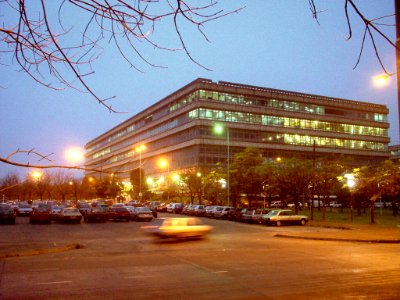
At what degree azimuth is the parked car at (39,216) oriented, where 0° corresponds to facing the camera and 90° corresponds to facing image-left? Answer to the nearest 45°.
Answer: approximately 45°

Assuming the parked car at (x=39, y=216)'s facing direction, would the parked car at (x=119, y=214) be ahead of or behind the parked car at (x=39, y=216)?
behind

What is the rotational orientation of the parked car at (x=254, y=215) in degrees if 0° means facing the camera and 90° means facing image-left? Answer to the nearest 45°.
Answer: approximately 45°

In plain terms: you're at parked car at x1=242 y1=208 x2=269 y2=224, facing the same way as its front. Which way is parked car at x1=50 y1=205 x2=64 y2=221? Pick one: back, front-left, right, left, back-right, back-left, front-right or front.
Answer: front-right

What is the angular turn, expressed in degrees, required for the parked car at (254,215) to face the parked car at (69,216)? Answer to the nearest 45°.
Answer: approximately 45° to its right

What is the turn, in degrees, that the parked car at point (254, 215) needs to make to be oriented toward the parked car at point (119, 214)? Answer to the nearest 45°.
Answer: approximately 45° to its right

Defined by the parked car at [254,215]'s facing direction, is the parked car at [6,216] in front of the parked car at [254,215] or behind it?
in front

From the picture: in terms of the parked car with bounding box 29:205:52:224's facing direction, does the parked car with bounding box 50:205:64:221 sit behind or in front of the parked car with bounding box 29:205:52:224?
behind

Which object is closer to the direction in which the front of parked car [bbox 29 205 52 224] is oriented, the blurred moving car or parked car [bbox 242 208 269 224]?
the blurred moving car

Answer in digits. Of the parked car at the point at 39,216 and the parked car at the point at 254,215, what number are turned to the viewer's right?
0

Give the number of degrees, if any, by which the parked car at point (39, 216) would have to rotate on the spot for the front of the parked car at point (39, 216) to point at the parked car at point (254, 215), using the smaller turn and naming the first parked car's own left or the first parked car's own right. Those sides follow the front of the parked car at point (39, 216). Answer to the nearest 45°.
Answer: approximately 135° to the first parked car's own left
